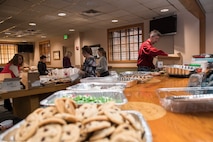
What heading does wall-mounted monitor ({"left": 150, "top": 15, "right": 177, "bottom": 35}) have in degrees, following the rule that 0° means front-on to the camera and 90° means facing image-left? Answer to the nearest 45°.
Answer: approximately 45°

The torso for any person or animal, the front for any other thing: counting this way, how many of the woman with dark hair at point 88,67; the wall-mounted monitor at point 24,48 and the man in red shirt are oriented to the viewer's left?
1

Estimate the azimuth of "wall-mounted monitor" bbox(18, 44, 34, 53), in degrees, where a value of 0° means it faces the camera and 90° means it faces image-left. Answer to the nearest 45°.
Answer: approximately 0°

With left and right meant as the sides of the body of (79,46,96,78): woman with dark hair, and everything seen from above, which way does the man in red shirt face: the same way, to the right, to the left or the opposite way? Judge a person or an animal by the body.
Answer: the opposite way

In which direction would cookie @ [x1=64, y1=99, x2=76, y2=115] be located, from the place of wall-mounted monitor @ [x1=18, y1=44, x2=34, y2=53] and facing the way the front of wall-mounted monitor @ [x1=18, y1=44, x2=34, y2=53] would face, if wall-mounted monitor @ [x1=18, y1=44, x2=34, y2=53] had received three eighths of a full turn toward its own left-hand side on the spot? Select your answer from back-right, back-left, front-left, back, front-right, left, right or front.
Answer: back-right

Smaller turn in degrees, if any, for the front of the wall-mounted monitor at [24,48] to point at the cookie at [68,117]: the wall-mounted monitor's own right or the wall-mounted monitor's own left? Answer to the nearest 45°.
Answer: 0° — it already faces it

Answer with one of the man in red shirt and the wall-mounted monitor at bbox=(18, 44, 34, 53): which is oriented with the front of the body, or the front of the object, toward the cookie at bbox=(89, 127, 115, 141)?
the wall-mounted monitor
